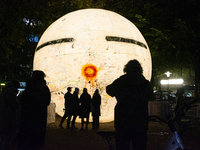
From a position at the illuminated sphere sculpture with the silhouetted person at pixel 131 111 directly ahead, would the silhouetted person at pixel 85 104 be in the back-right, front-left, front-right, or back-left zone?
front-right

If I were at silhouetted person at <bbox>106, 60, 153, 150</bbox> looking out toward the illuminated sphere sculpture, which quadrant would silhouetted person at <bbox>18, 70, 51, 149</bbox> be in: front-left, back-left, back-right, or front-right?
front-left

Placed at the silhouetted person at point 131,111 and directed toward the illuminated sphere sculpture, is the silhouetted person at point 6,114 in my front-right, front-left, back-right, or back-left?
front-left
